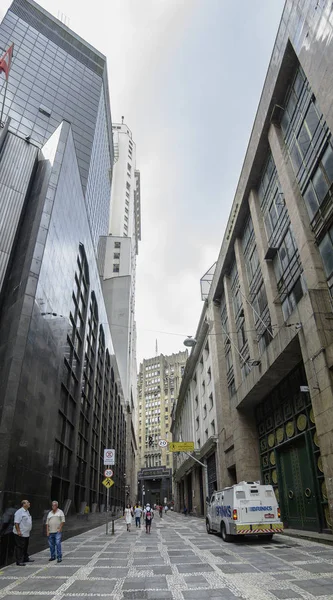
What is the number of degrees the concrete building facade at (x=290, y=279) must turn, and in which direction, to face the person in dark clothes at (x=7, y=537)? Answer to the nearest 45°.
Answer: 0° — it already faces them

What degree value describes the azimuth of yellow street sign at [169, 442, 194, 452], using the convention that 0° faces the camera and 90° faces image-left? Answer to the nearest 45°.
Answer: approximately 0°

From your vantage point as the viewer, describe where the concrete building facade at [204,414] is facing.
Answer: facing to the left of the viewer

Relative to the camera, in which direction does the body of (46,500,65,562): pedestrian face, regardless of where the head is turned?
toward the camera

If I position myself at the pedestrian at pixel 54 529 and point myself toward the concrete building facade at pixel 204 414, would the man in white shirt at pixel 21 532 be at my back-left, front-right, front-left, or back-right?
back-left

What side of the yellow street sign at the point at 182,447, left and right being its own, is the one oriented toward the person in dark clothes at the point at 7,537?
front

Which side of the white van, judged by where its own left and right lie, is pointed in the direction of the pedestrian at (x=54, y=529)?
left
